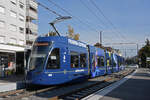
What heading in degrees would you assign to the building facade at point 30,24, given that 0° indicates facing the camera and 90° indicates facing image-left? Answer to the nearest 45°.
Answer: approximately 315°

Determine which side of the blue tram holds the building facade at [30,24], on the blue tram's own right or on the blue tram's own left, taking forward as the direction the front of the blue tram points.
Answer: on the blue tram's own right

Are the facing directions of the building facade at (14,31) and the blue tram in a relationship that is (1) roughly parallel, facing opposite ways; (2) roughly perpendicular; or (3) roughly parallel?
roughly perpendicular

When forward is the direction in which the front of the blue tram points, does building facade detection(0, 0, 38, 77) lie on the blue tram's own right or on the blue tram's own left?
on the blue tram's own right
